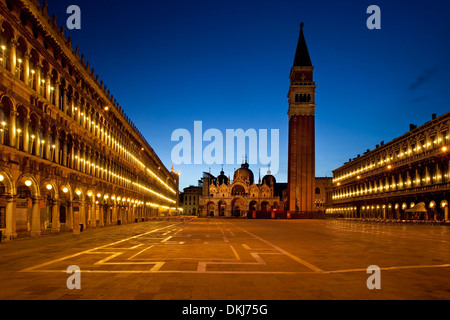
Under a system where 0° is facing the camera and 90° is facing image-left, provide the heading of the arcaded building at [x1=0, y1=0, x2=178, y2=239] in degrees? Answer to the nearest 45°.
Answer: approximately 270°
